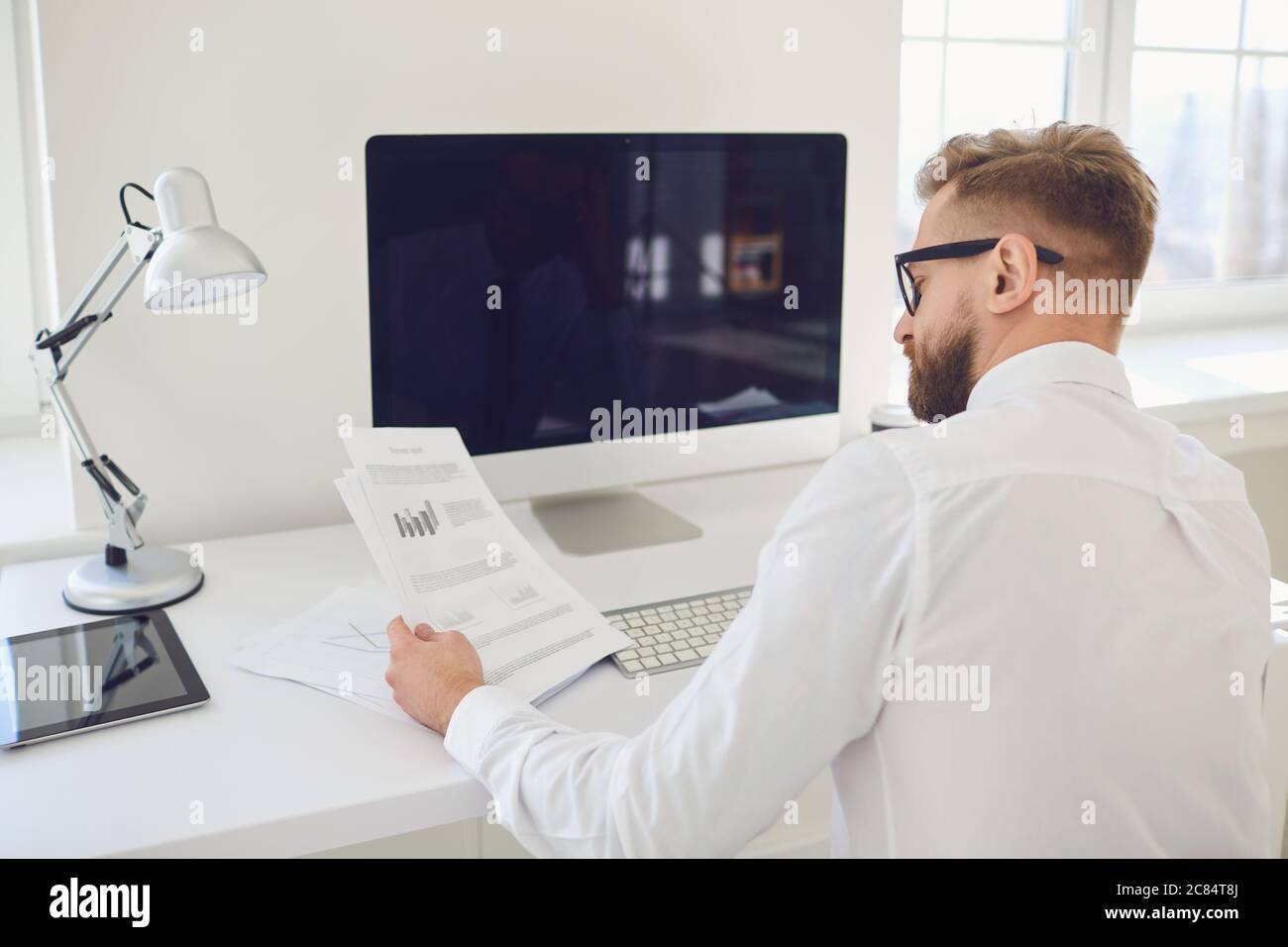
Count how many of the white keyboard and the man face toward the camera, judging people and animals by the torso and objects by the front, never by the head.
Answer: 1

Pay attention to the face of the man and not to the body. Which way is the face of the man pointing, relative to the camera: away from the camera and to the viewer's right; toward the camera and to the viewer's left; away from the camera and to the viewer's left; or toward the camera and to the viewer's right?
away from the camera and to the viewer's left

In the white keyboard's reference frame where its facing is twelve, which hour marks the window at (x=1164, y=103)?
The window is roughly at 7 o'clock from the white keyboard.

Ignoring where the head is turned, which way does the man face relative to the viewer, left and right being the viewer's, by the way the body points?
facing away from the viewer and to the left of the viewer

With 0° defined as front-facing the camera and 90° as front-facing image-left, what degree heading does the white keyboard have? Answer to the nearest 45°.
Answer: approximately 0°

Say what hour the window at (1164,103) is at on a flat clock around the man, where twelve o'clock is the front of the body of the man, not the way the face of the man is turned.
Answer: The window is roughly at 2 o'clock from the man.
